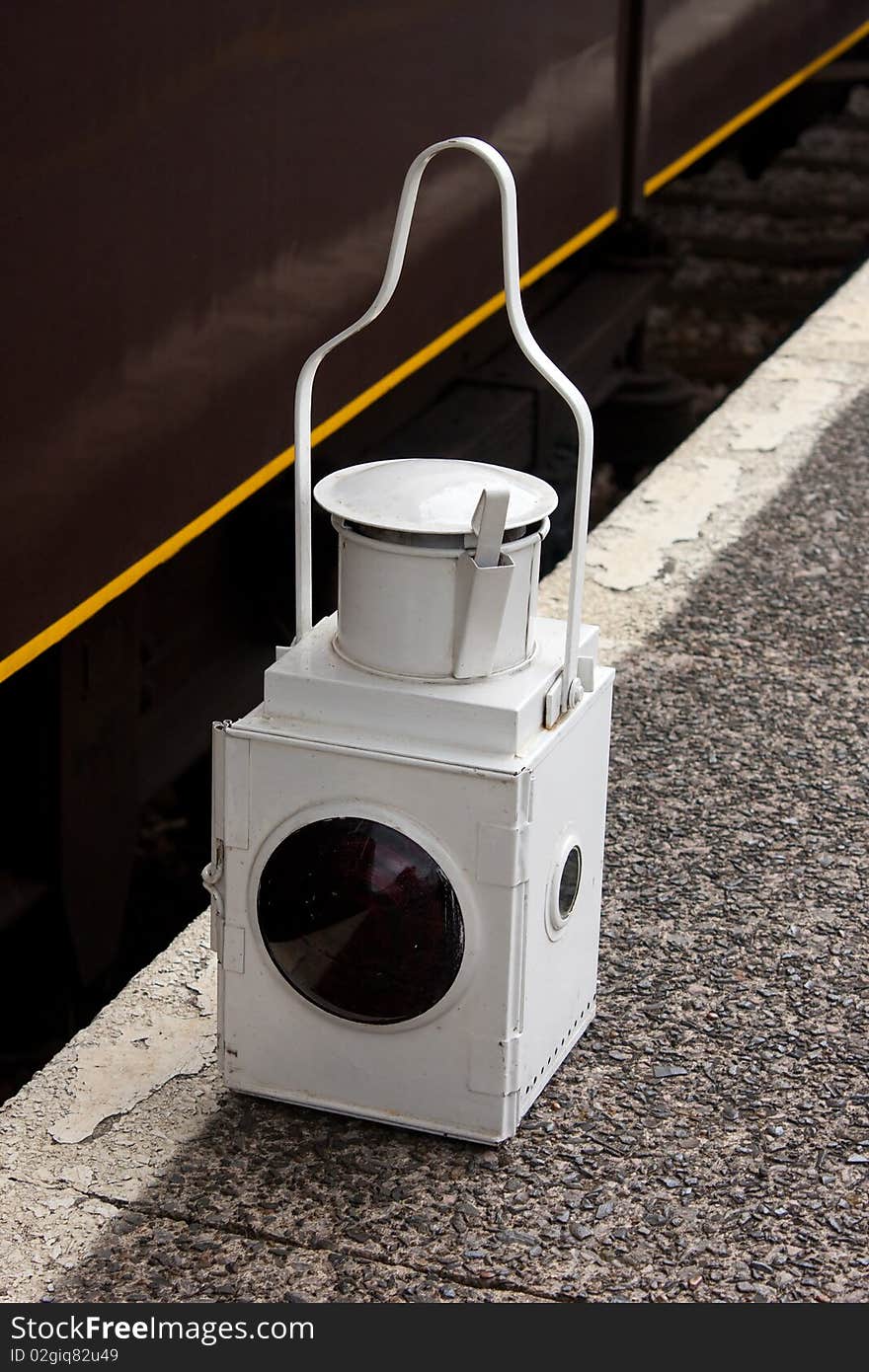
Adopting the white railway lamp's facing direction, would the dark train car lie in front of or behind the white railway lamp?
behind

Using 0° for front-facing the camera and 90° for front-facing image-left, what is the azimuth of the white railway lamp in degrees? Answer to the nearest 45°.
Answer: approximately 0°
